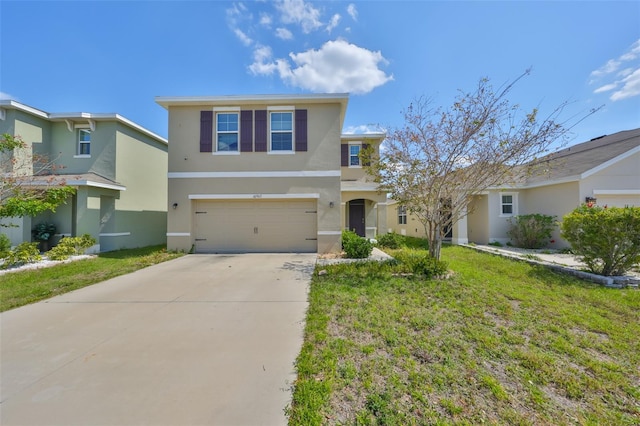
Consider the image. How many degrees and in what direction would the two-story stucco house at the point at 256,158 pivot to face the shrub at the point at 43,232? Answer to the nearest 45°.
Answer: approximately 90° to its right

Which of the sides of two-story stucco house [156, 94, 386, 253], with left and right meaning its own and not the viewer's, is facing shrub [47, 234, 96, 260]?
right

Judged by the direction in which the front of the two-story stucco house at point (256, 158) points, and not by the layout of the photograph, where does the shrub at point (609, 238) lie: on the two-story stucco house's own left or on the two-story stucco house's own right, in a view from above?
on the two-story stucco house's own left

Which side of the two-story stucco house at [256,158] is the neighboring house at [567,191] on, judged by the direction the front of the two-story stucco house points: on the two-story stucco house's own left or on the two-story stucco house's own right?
on the two-story stucco house's own left

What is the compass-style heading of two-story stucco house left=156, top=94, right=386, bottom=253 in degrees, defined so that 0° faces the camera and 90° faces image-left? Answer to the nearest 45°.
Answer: approximately 0°

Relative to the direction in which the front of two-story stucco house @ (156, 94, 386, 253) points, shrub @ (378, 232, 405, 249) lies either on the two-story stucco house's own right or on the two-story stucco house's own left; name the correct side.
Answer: on the two-story stucco house's own left

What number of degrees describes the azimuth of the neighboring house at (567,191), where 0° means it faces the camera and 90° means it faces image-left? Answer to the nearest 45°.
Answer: approximately 315°

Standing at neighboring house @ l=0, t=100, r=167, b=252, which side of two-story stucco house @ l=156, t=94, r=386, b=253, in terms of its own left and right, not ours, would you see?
right

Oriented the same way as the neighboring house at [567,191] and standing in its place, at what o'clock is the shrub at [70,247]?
The shrub is roughly at 3 o'clock from the neighboring house.

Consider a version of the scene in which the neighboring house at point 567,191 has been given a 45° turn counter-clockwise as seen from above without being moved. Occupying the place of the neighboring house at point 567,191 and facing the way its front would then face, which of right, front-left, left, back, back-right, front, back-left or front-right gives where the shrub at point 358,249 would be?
back-right

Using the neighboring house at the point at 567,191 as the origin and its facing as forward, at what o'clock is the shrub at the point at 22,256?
The shrub is roughly at 3 o'clock from the neighboring house.
